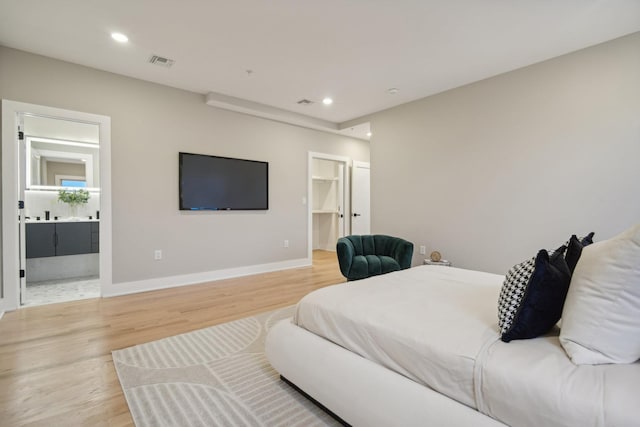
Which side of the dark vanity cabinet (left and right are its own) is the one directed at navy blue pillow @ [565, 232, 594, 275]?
front

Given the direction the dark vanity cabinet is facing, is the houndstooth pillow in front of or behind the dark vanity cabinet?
in front

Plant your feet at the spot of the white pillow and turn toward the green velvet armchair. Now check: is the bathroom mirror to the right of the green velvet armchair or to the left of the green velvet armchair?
left

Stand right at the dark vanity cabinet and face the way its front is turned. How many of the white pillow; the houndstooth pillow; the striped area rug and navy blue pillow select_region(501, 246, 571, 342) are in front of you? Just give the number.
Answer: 4

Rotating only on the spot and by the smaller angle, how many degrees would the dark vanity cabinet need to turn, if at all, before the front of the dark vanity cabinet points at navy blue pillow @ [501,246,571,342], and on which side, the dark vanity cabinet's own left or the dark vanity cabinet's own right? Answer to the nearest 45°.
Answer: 0° — it already faces it

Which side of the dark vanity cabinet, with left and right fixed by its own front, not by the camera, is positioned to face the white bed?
front

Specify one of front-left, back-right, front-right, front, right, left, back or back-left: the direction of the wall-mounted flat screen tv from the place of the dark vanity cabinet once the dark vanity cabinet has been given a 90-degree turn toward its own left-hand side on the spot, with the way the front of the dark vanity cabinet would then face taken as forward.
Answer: front-right

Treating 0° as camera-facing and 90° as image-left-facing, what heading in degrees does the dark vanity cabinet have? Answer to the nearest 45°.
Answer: approximately 0°

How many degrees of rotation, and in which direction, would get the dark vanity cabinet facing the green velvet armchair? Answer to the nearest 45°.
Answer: approximately 45° to its left

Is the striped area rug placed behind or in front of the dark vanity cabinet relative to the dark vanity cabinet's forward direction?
in front
